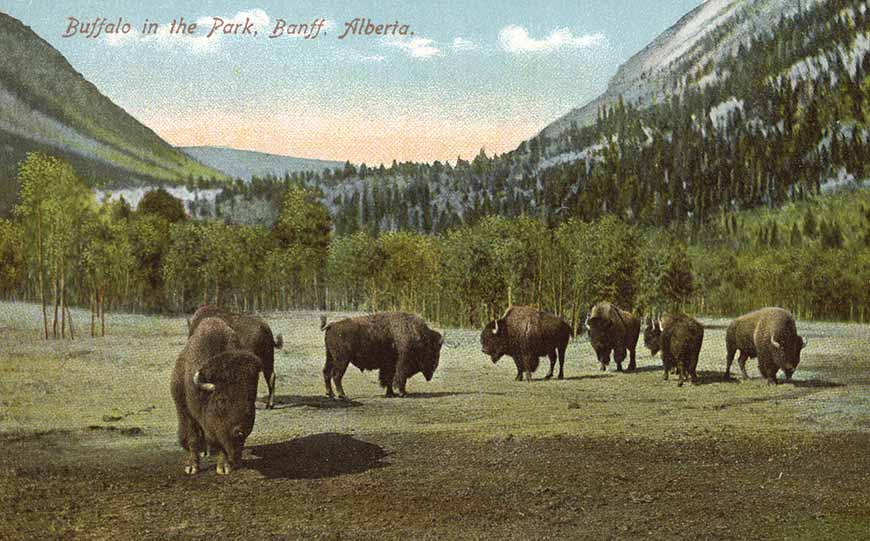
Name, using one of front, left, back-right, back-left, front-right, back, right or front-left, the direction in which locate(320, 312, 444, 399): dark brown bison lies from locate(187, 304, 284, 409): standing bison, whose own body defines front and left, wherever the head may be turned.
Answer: back-right

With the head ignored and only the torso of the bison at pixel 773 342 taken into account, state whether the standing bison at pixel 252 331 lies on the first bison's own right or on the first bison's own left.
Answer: on the first bison's own right

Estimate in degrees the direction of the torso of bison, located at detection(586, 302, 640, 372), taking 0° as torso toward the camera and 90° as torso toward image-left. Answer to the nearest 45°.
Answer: approximately 45°

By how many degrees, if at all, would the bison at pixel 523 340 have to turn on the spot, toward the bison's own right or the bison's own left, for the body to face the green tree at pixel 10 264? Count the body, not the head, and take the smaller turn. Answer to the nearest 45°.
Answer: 0° — it already faces it

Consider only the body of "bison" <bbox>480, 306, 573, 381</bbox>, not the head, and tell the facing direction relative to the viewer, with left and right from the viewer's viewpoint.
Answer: facing to the left of the viewer

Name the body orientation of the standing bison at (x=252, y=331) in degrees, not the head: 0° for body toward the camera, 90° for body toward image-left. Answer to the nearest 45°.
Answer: approximately 90°

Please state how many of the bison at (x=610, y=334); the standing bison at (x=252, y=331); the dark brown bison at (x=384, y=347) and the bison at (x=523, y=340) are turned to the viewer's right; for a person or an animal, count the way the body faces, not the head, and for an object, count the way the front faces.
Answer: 1

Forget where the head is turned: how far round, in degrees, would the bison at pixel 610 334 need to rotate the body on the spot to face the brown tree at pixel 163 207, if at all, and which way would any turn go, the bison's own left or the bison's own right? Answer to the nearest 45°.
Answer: approximately 90° to the bison's own right

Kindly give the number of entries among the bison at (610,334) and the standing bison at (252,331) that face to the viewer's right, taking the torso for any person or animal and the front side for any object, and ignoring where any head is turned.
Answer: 0

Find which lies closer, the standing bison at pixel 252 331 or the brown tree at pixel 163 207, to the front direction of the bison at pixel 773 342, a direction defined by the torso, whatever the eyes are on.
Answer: the standing bison

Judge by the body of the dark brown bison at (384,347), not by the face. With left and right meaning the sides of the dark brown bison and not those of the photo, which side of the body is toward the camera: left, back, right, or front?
right

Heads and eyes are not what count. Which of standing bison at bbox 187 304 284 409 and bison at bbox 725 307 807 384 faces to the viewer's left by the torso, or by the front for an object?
the standing bison

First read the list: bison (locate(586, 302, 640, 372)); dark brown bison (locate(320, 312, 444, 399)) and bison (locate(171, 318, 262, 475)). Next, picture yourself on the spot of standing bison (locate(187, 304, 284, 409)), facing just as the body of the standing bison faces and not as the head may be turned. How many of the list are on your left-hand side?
1

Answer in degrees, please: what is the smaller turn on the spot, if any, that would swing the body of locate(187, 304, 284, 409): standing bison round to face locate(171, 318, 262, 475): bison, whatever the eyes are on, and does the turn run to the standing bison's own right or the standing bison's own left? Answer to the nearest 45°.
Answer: approximately 90° to the standing bison's own left

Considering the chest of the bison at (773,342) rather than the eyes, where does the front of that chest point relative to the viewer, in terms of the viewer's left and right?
facing the viewer and to the right of the viewer

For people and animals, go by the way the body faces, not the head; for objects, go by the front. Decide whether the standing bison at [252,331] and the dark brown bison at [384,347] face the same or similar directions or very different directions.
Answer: very different directions

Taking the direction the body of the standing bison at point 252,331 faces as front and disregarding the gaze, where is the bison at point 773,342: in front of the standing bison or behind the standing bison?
behind
